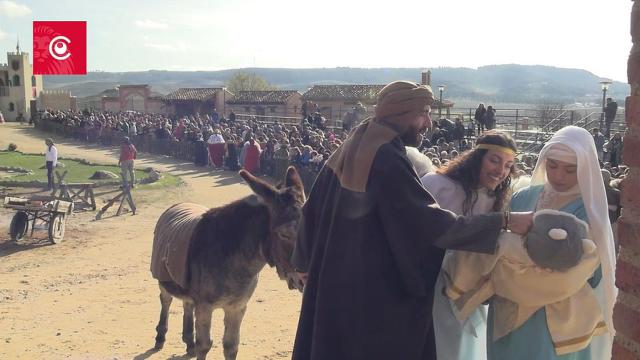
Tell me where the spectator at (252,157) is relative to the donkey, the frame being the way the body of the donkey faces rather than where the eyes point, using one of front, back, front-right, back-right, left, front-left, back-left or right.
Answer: back-left

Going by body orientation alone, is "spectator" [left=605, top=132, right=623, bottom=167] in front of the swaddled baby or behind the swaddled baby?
in front

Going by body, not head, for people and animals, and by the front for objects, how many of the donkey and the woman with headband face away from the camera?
0

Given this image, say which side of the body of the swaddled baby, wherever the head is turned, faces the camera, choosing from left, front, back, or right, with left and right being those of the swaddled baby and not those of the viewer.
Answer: back

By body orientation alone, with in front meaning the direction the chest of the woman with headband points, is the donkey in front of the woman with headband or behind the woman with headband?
behind

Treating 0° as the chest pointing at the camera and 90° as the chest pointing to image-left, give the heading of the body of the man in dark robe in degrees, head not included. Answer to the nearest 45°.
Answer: approximately 225°

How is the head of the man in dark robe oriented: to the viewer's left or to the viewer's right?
to the viewer's right

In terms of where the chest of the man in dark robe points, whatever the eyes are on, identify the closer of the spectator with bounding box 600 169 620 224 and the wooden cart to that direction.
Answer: the spectator

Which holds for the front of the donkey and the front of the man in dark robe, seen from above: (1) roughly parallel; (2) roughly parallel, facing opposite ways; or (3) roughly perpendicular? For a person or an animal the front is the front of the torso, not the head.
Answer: roughly perpendicular

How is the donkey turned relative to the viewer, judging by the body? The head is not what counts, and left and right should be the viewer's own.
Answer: facing the viewer and to the right of the viewer

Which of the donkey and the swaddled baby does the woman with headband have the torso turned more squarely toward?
the swaddled baby

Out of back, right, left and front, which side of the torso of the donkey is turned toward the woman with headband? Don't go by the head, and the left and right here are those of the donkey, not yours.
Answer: front

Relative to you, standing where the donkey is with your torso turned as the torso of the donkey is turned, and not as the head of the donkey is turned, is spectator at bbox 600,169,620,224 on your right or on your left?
on your left
